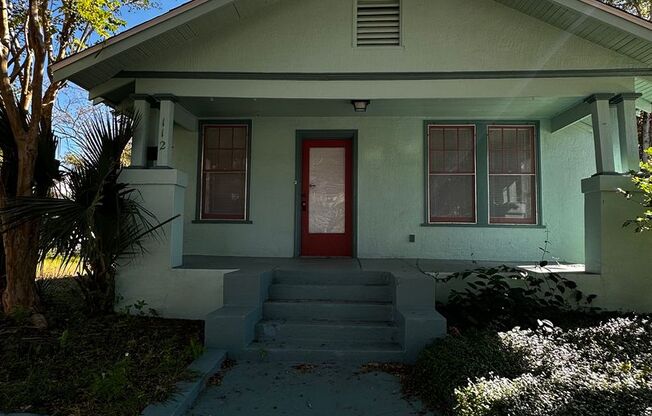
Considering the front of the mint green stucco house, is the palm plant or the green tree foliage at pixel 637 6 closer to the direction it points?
the palm plant

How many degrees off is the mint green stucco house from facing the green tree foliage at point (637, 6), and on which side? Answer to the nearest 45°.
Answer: approximately 135° to its left

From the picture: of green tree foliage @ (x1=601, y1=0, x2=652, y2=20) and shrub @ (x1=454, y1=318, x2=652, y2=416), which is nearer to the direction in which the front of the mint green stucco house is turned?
the shrub

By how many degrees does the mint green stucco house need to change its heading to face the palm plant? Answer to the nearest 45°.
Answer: approximately 90° to its right

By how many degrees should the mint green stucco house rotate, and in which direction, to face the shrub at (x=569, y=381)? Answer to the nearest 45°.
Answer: approximately 45° to its left

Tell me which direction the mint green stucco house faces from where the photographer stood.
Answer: facing the viewer

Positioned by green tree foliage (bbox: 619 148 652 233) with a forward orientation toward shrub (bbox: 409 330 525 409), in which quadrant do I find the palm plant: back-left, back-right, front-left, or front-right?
front-right
